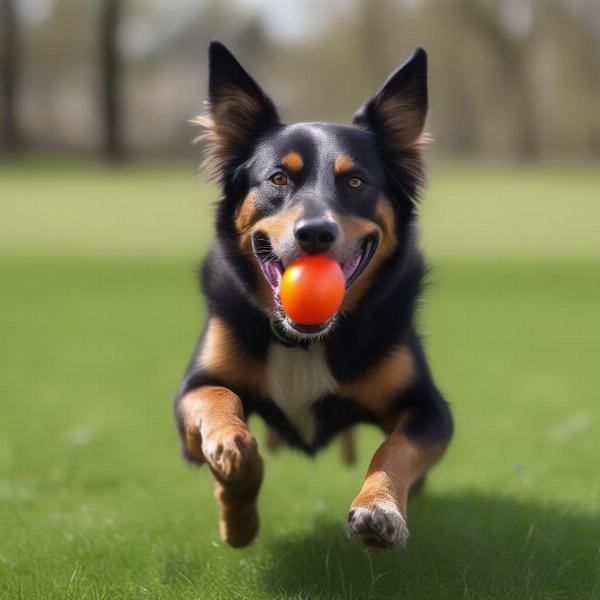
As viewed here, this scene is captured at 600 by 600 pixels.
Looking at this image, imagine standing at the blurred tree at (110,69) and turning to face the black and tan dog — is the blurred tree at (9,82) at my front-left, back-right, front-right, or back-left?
back-right

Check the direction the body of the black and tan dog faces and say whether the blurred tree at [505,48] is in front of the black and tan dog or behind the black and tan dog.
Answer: behind

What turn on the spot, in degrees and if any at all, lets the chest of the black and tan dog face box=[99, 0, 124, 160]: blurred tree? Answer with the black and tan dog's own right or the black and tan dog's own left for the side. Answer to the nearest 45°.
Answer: approximately 180°

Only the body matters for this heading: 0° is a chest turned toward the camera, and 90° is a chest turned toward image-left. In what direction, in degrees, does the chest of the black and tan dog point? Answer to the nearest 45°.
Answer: approximately 0°

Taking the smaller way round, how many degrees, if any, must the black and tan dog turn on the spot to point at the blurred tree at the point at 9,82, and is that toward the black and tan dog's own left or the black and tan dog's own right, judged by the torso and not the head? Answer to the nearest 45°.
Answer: approximately 180°
